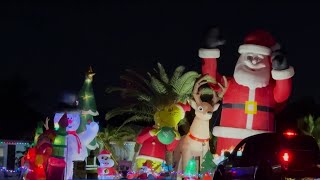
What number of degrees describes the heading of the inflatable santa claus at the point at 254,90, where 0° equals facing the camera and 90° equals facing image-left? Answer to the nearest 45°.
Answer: approximately 0°

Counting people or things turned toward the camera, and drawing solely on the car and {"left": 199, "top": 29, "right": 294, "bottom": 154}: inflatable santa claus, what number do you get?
1

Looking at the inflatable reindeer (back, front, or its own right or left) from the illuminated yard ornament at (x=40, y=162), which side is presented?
right

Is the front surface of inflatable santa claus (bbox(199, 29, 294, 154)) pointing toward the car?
yes

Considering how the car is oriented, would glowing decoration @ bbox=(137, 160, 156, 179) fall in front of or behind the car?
in front

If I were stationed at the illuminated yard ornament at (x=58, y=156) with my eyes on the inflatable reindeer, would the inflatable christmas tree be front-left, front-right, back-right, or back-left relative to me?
front-left

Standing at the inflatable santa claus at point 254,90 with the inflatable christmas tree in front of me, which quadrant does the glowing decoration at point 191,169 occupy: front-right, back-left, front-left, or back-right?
front-left

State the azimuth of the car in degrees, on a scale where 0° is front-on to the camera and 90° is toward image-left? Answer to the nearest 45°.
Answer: approximately 135°

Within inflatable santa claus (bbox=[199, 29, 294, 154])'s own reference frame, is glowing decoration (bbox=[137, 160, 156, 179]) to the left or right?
on its right

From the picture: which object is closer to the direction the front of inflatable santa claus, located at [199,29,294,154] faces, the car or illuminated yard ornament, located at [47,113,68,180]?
the car

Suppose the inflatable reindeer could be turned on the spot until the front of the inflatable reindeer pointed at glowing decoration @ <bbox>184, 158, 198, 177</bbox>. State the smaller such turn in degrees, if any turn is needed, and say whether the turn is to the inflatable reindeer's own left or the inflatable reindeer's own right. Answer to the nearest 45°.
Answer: approximately 45° to the inflatable reindeer's own right

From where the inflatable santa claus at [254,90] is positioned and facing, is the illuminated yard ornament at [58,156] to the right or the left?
on its right
